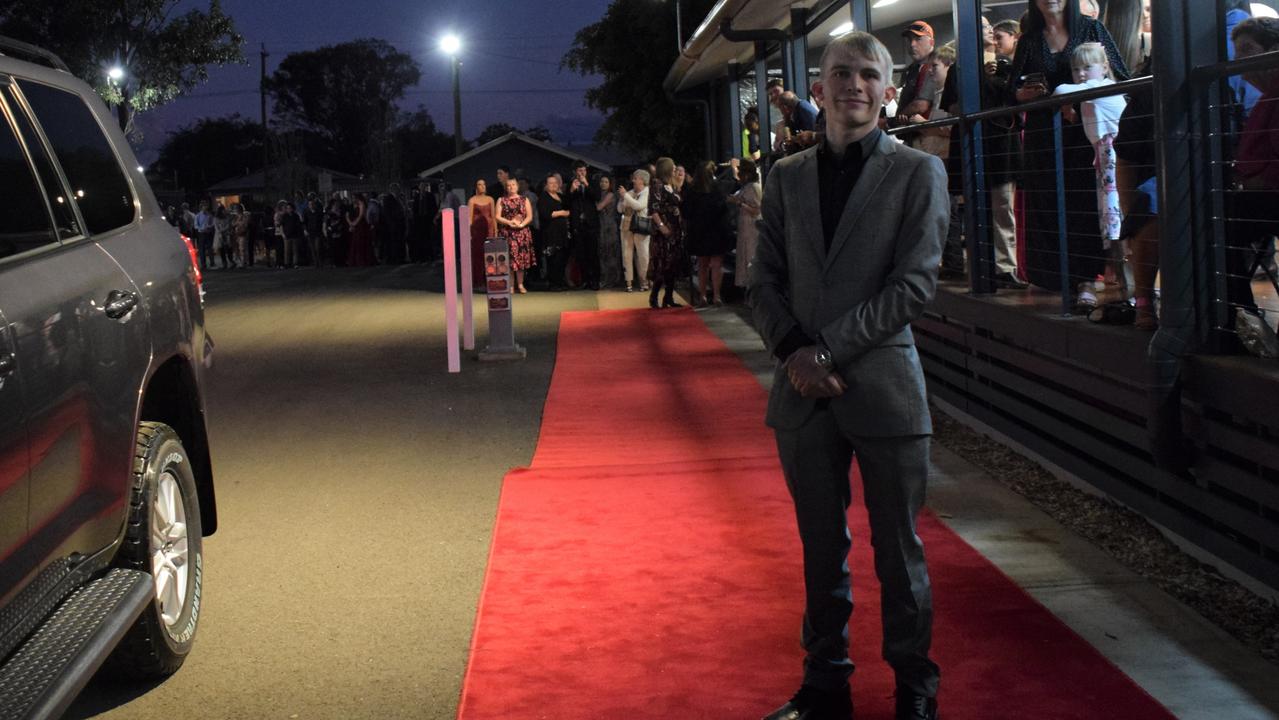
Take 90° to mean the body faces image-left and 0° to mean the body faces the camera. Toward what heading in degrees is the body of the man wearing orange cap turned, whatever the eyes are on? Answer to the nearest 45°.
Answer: approximately 45°

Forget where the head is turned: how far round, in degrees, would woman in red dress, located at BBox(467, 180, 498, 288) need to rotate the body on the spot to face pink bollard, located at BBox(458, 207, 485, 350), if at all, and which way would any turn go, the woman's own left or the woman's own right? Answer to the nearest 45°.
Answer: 0° — they already face it

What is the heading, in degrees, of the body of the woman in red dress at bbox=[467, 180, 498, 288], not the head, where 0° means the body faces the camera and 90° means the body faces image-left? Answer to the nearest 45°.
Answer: approximately 0°

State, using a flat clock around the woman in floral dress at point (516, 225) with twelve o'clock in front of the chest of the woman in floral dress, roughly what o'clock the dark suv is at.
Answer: The dark suv is roughly at 12 o'clock from the woman in floral dress.

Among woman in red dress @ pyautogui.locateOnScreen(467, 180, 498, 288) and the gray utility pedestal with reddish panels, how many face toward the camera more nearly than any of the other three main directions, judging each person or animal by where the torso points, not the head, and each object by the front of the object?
2

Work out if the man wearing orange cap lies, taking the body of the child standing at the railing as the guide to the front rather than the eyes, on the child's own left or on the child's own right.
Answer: on the child's own right

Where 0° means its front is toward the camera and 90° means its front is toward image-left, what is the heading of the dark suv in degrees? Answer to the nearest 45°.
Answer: approximately 45°

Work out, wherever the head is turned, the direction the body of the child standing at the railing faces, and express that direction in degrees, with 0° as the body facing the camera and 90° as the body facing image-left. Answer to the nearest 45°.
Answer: approximately 45°
